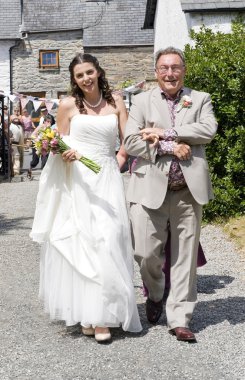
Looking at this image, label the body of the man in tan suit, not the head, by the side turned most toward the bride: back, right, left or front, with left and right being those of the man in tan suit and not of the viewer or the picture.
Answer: right

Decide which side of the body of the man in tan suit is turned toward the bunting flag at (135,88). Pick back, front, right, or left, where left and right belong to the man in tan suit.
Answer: back

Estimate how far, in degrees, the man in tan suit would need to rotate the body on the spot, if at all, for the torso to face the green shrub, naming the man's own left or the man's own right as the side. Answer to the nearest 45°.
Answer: approximately 180°

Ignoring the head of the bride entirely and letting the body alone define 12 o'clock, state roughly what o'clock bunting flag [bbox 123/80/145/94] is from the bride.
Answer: The bunting flag is roughly at 6 o'clock from the bride.

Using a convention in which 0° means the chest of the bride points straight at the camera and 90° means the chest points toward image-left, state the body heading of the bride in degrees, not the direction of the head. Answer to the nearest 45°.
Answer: approximately 0°

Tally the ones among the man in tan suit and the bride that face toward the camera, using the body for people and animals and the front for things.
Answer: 2

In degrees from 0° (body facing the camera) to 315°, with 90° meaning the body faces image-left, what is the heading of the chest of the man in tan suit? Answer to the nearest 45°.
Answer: approximately 0°
